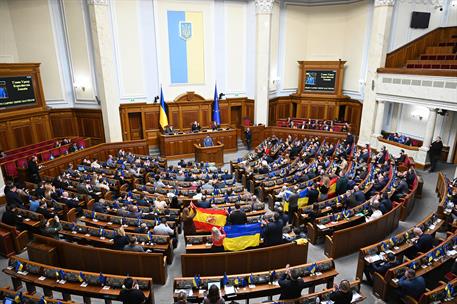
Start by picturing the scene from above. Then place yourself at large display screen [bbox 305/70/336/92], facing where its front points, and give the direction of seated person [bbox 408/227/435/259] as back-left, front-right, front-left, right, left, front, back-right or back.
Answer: front

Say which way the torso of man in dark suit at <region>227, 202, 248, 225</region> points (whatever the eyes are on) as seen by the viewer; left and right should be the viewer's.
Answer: facing away from the viewer

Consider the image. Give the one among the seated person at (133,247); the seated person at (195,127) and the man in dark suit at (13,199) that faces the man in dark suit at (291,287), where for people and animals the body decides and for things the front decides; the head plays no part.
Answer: the seated person at (195,127)

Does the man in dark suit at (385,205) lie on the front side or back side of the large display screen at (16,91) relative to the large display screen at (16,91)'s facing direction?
on the front side

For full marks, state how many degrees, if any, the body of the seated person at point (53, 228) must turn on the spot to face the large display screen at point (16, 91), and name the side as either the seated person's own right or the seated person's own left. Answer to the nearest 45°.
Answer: approximately 45° to the seated person's own left

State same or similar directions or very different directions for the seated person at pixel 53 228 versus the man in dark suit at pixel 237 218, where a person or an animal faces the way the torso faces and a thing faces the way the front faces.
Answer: same or similar directions

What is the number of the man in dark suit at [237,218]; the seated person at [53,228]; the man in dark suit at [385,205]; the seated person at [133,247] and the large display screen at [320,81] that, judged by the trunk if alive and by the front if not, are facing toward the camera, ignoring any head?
1

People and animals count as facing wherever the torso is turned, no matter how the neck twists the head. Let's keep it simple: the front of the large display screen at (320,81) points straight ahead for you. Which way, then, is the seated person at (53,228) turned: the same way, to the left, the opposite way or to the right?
the opposite way

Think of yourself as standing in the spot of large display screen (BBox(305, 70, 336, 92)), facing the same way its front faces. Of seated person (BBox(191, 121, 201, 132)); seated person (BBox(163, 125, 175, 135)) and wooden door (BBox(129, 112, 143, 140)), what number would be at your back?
0

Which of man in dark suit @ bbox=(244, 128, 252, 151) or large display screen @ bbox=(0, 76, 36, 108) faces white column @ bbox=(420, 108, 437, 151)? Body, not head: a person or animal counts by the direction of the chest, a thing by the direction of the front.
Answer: the large display screen

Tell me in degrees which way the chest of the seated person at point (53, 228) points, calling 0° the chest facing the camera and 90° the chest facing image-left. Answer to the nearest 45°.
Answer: approximately 225°

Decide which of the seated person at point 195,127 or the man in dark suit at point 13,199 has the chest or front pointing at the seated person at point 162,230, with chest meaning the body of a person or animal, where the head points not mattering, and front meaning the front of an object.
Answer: the seated person at point 195,127

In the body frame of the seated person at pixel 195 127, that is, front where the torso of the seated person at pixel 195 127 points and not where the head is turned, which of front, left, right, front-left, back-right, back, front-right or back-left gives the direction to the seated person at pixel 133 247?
front

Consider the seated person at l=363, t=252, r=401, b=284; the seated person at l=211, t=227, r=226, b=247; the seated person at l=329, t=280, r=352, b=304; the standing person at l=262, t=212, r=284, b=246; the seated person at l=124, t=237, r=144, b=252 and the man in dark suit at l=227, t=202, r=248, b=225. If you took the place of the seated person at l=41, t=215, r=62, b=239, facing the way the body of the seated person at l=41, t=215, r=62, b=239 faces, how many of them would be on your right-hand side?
6

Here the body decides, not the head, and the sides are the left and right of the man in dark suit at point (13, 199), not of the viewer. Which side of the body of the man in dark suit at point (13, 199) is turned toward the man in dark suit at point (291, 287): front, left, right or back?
right

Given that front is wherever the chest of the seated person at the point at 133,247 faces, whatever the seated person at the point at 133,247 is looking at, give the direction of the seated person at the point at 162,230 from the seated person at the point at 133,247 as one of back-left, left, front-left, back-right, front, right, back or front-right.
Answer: front-right

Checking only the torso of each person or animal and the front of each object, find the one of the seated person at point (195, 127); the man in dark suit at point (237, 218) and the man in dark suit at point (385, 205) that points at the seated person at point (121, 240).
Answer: the seated person at point (195, 127)

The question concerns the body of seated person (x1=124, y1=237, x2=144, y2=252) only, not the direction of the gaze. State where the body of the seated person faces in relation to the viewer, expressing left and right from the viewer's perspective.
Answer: facing away from the viewer

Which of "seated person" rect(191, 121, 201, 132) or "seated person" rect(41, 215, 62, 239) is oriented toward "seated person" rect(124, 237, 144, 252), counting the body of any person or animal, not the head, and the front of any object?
"seated person" rect(191, 121, 201, 132)

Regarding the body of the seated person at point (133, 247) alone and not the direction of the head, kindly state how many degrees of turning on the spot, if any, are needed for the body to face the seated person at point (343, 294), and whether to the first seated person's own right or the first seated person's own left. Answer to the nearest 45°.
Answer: approximately 135° to the first seated person's own right

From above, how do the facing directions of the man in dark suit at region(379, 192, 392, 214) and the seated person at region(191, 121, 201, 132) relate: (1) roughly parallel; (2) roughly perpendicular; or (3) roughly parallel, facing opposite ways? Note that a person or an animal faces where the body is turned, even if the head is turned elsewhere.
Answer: roughly parallel, facing opposite ways

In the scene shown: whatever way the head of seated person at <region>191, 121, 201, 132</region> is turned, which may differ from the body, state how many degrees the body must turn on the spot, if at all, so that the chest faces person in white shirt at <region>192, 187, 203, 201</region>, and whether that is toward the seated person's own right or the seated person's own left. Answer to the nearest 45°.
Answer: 0° — they already face them

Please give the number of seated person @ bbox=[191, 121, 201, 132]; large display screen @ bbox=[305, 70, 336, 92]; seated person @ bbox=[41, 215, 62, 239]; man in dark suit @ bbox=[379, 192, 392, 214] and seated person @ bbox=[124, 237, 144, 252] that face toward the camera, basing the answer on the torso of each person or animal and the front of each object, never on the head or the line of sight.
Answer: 2

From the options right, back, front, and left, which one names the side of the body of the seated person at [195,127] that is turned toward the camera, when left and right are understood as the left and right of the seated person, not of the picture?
front

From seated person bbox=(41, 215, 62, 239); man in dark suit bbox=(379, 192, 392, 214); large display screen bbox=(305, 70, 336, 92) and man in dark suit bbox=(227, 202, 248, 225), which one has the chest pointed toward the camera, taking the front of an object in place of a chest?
the large display screen
